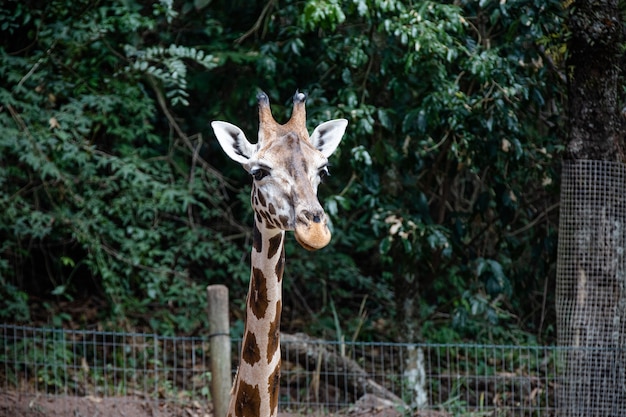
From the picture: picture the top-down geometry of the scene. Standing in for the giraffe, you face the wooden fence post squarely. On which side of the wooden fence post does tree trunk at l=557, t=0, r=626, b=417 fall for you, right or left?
right
